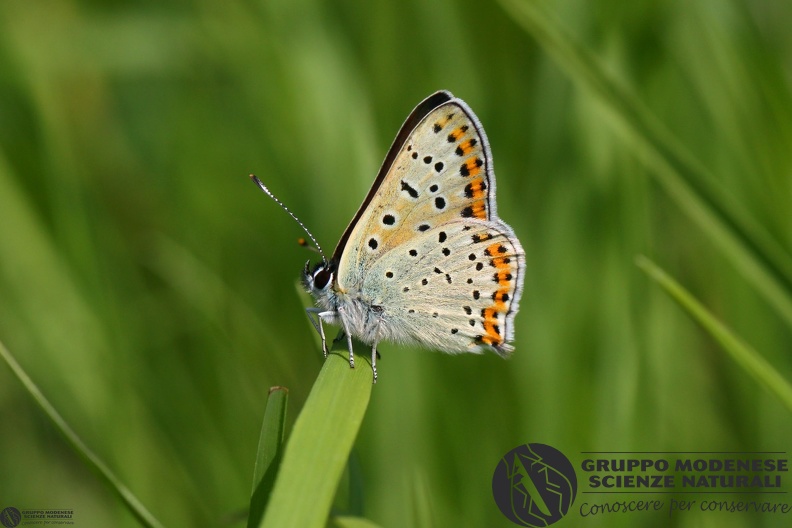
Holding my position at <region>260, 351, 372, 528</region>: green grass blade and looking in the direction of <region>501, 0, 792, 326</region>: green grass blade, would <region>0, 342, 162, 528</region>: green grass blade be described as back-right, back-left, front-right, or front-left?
back-left

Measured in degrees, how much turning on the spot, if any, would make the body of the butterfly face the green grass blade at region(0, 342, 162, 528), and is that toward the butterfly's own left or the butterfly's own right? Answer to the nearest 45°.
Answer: approximately 45° to the butterfly's own left

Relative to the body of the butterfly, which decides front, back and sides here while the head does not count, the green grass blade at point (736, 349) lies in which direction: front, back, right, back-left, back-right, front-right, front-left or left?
back-right

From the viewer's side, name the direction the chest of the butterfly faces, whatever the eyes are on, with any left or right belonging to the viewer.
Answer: facing to the left of the viewer

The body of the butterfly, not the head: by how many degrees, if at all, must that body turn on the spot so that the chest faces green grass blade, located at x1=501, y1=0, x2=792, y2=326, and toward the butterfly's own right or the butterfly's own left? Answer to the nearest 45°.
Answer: approximately 135° to the butterfly's own right
